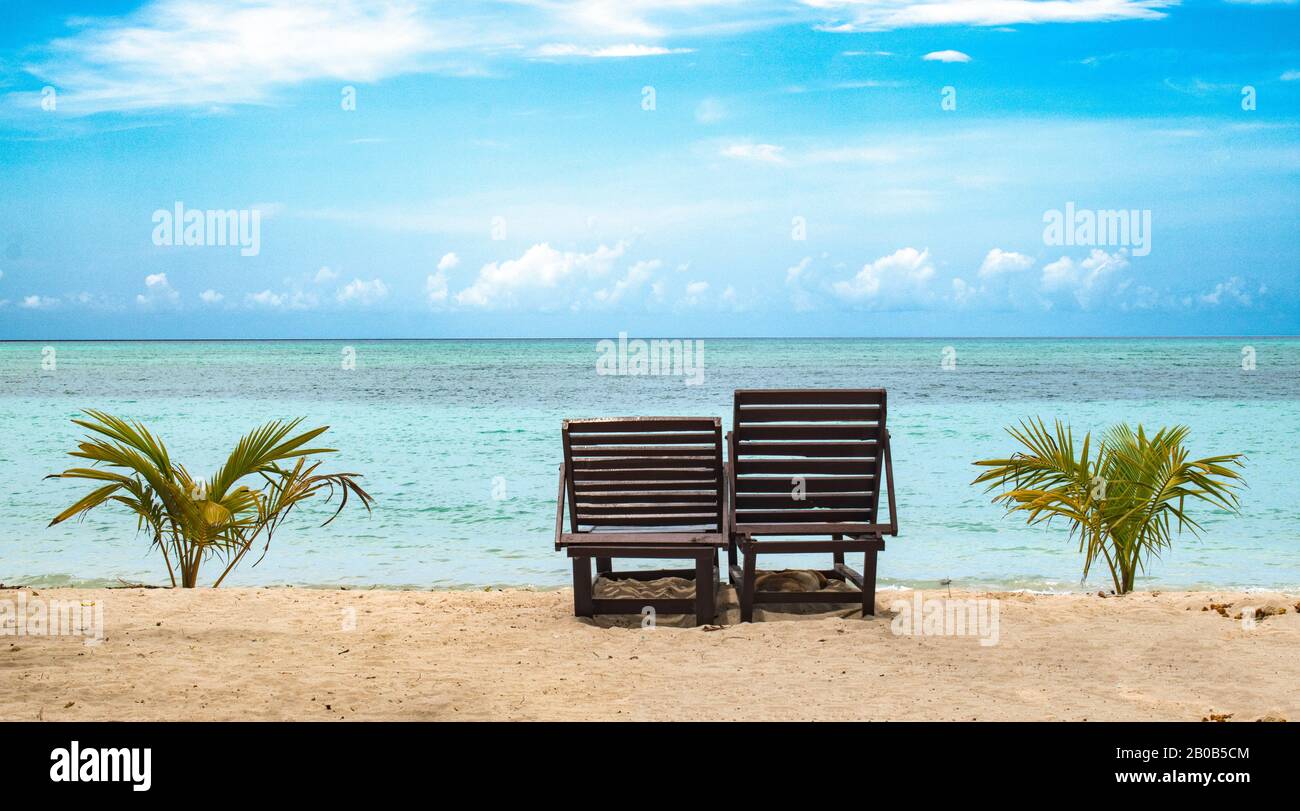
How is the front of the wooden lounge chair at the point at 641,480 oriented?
away from the camera

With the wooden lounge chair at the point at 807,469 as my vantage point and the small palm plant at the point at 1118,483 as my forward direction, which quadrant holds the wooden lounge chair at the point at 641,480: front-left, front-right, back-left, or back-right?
back-left

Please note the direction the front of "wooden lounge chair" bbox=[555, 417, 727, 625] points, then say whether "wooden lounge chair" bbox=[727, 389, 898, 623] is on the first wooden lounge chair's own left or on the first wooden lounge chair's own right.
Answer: on the first wooden lounge chair's own right

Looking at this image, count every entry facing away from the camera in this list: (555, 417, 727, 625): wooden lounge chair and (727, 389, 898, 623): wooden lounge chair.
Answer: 2

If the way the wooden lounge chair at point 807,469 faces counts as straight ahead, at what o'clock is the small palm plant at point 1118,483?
The small palm plant is roughly at 2 o'clock from the wooden lounge chair.

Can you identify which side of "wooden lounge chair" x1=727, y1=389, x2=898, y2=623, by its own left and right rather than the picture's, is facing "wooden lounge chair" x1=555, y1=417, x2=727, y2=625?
left

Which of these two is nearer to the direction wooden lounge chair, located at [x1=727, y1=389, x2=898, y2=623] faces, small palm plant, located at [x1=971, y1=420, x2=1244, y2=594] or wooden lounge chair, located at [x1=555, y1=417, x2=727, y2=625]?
the small palm plant

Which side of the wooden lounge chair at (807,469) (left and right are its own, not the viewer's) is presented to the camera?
back

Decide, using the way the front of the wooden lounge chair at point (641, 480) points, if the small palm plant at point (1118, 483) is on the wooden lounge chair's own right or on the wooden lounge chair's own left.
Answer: on the wooden lounge chair's own right
